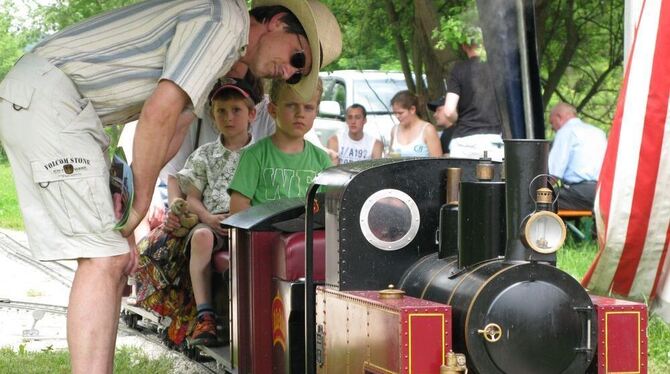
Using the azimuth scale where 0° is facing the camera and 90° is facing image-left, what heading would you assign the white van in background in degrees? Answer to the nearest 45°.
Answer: approximately 45°

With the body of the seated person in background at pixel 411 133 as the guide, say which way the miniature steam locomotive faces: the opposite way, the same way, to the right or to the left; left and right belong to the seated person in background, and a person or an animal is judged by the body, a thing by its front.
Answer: to the left

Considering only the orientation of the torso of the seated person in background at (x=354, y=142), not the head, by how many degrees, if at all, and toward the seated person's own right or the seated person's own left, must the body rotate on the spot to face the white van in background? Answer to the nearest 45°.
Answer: approximately 180°

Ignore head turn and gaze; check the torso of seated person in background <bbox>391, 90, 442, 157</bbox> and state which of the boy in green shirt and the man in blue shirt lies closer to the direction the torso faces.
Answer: the boy in green shirt

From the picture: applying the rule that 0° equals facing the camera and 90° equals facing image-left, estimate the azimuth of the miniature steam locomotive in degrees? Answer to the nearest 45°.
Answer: approximately 315°
